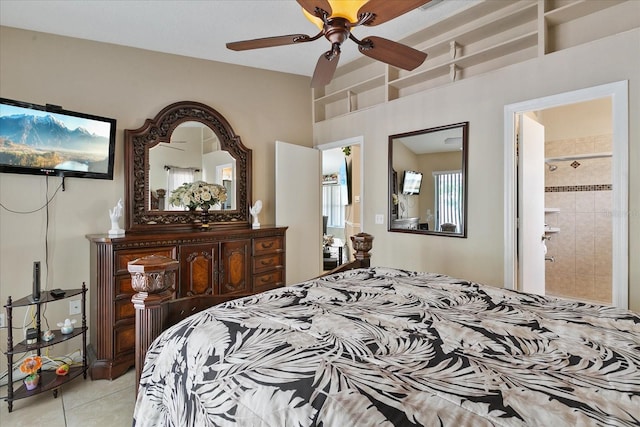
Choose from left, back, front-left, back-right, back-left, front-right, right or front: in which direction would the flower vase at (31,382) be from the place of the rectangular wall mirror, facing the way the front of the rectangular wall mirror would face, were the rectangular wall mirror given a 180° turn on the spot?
back

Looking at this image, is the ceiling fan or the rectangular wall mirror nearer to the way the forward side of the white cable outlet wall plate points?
the ceiling fan

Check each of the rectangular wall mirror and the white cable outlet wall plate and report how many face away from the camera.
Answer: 0

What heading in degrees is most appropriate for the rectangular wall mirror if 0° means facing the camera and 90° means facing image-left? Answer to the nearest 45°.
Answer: approximately 45°

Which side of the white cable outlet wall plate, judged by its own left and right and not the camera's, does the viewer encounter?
front

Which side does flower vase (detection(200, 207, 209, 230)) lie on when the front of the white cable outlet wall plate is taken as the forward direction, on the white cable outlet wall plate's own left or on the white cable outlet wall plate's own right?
on the white cable outlet wall plate's own left

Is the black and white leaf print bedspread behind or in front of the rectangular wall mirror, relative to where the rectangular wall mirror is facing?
in front

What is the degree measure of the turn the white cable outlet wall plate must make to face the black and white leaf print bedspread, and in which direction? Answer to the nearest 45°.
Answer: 0° — it already faces it

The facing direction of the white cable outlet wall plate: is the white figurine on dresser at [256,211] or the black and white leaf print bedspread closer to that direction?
the black and white leaf print bedspread

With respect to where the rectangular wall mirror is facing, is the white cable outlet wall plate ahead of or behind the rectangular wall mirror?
ahead

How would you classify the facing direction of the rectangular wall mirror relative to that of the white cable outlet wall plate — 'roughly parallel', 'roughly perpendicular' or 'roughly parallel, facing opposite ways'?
roughly perpendicular
